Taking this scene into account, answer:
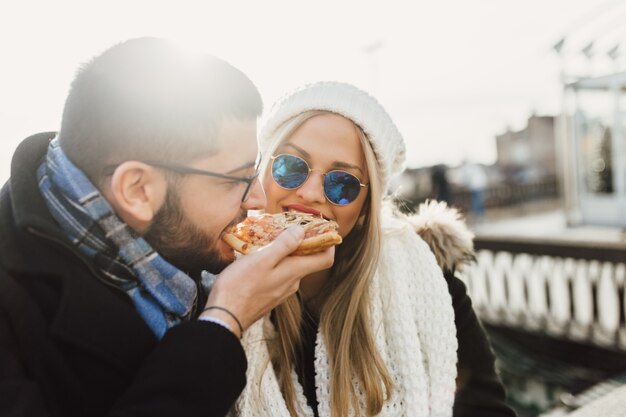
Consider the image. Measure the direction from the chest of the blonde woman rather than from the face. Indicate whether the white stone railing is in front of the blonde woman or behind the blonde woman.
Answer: behind

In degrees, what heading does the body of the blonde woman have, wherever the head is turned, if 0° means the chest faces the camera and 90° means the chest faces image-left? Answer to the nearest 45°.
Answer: approximately 45°
